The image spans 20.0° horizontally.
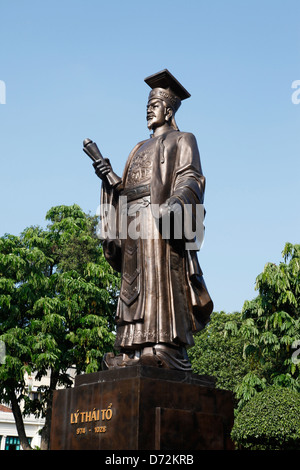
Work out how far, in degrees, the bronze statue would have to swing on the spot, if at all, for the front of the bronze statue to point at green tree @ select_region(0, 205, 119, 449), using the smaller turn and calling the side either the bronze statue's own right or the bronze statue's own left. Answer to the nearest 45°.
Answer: approximately 135° to the bronze statue's own right

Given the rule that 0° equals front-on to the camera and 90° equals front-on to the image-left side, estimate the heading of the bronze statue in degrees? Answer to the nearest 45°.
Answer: approximately 45°

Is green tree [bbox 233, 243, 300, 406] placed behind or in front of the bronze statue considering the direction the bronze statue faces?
behind

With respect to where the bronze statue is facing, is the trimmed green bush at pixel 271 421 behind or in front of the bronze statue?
behind
